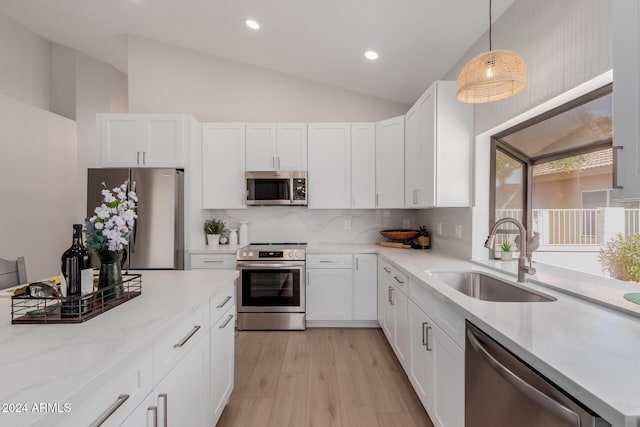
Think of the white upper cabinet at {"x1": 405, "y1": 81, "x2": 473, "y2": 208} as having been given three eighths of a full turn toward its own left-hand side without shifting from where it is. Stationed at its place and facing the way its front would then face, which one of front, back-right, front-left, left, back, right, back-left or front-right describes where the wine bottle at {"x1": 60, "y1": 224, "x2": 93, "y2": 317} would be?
right

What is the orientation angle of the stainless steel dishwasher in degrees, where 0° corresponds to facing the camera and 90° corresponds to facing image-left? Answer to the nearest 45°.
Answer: approximately 45°

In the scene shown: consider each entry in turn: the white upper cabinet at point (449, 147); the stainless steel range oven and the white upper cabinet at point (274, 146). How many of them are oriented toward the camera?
2

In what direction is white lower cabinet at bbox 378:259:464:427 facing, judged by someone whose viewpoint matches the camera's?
facing to the left of the viewer

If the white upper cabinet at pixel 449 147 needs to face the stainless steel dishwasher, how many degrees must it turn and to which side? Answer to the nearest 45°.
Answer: approximately 90° to its left

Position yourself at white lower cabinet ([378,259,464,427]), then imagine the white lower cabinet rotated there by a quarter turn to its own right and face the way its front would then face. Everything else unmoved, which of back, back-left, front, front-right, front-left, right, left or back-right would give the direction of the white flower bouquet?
back-left

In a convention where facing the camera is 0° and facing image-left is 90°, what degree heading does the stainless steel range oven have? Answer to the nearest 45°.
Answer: approximately 0°

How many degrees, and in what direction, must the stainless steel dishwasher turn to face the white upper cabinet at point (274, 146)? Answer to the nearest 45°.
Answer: approximately 90° to its right

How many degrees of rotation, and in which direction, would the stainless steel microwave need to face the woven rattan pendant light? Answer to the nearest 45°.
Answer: approximately 45° to its left

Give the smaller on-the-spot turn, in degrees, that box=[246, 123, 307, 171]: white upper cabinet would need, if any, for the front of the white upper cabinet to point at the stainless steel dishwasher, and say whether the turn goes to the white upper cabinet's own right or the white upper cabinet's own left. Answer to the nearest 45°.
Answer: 0° — it already faces it

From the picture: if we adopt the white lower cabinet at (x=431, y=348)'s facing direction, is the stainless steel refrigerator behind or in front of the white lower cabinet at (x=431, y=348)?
in front

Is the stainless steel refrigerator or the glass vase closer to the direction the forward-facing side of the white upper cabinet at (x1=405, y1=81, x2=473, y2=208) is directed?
the stainless steel refrigerator
